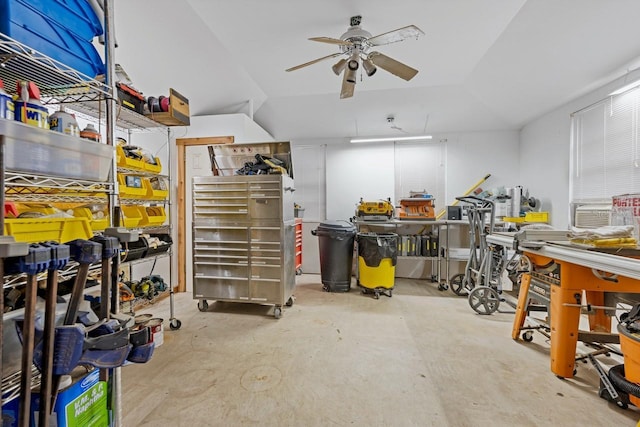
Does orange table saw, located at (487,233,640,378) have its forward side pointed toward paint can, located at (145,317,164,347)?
yes

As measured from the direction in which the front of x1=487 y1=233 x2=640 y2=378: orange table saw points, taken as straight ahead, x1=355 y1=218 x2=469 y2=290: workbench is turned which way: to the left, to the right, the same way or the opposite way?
to the left

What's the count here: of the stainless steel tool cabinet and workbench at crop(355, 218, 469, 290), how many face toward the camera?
2

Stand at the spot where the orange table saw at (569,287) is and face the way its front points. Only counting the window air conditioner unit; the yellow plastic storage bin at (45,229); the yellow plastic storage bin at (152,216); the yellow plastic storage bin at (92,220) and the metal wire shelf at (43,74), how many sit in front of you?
4

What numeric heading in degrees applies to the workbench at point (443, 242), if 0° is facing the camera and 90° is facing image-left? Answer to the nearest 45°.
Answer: approximately 0°

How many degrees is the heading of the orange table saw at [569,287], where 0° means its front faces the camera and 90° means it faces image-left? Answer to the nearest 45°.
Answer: approximately 45°

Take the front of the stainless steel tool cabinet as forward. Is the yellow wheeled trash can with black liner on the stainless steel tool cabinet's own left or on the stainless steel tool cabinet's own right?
on the stainless steel tool cabinet's own left

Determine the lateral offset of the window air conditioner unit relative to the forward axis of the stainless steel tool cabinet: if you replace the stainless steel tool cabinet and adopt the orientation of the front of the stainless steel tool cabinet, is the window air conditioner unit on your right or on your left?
on your left

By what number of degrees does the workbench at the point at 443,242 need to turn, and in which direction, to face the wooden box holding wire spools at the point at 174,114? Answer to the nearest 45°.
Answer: approximately 45° to its right

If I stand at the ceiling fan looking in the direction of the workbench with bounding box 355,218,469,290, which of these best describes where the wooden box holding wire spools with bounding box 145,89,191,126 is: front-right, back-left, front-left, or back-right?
back-left

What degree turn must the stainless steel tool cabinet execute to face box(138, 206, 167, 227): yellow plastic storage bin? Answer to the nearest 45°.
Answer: approximately 45° to its right

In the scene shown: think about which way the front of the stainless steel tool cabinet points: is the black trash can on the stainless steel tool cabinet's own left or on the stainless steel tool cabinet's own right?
on the stainless steel tool cabinet's own left

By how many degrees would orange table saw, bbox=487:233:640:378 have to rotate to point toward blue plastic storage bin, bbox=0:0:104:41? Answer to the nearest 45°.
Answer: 0° — it already faces it
